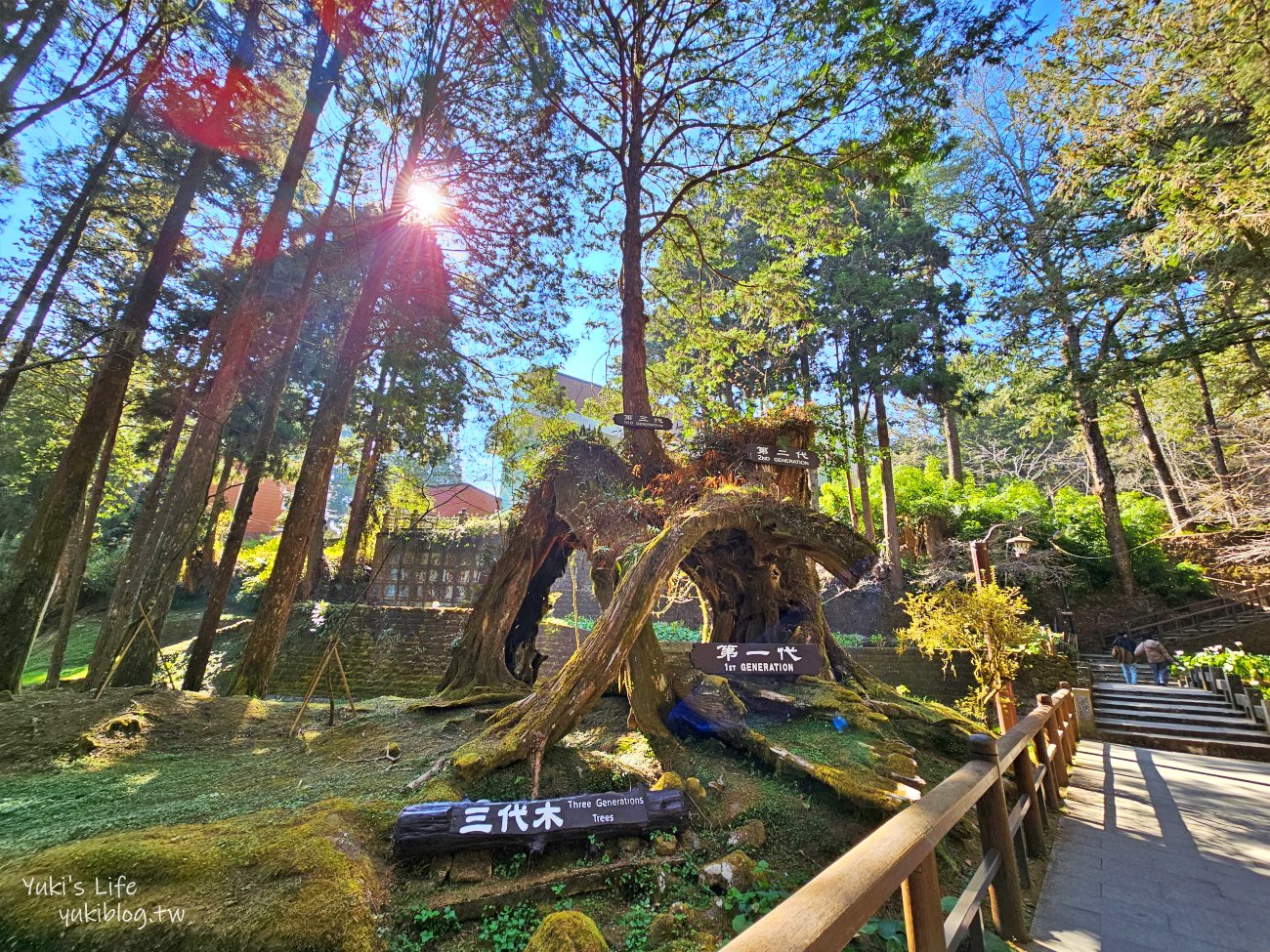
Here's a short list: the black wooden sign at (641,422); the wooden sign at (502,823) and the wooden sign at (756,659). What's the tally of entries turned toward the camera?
3

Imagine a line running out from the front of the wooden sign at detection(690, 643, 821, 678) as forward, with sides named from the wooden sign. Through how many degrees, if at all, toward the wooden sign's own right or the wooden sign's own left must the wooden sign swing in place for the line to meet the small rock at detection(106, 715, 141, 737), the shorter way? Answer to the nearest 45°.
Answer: approximately 90° to the wooden sign's own right

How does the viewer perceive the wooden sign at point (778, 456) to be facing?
facing the viewer

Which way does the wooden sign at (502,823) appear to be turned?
toward the camera

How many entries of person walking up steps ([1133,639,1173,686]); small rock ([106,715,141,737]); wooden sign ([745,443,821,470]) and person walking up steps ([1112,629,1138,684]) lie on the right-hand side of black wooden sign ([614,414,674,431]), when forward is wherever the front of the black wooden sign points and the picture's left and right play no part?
1

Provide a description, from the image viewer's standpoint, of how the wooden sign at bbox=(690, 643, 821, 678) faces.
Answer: facing the viewer

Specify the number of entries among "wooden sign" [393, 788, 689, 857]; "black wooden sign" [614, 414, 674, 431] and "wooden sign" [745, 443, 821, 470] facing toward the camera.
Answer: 3
